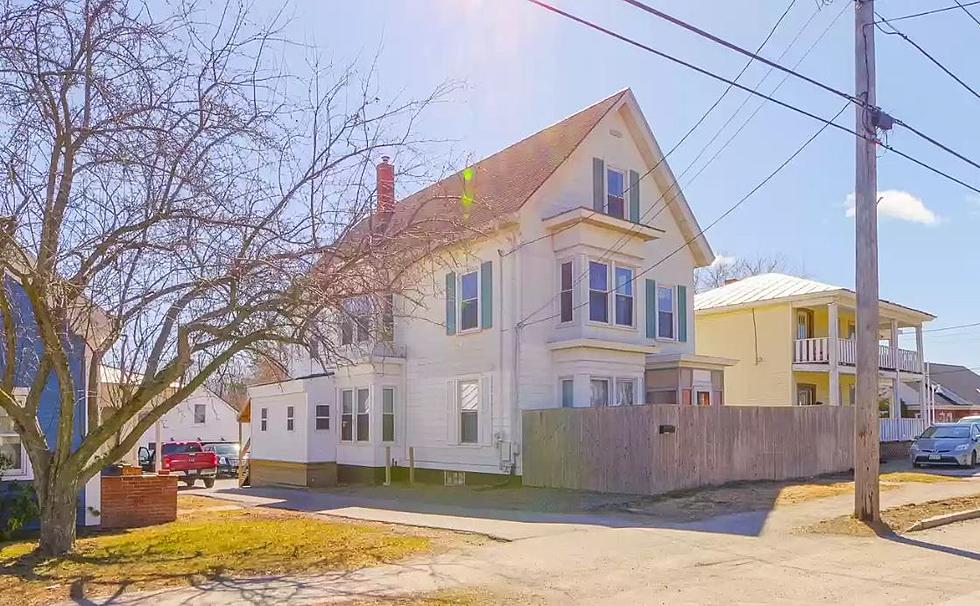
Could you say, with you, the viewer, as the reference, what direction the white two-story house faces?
facing the viewer and to the right of the viewer

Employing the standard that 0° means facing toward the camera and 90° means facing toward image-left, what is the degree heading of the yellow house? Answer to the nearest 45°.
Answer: approximately 315°

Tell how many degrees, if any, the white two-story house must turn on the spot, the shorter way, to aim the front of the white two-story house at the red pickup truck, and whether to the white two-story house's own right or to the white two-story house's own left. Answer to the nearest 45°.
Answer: approximately 180°

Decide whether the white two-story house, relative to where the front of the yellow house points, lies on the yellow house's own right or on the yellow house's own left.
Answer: on the yellow house's own right

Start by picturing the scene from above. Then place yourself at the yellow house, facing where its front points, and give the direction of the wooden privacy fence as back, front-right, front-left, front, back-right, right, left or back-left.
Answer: front-right

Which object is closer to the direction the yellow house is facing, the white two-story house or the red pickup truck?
the white two-story house

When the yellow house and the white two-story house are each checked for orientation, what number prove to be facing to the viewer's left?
0

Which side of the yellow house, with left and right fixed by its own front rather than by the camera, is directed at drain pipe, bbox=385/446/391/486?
right

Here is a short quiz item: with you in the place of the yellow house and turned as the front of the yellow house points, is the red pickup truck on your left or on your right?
on your right
